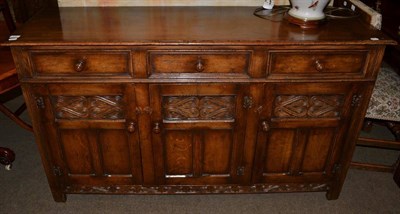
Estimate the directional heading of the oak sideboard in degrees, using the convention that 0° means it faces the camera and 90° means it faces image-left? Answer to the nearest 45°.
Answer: approximately 0°
